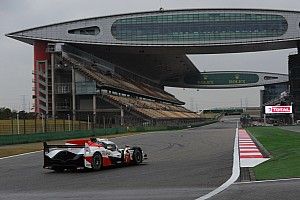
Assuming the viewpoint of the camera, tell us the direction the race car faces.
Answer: facing away from the viewer and to the right of the viewer
